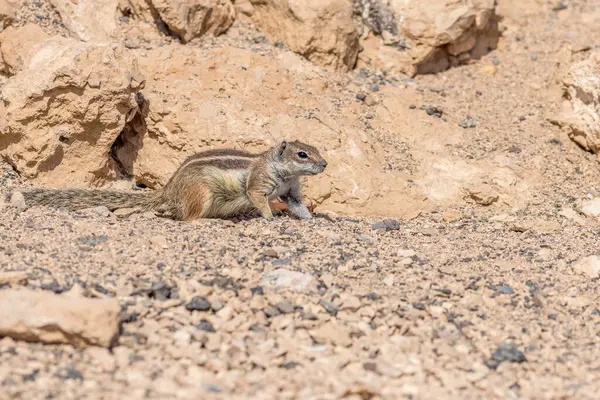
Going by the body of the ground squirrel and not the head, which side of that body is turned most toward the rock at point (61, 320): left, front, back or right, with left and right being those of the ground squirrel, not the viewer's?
right

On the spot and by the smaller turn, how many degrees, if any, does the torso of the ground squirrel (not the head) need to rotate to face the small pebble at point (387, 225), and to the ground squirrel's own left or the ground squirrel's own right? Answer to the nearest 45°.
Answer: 0° — it already faces it

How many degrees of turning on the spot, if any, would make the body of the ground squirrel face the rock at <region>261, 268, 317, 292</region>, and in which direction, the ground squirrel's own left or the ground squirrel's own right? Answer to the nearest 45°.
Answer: approximately 90° to the ground squirrel's own right

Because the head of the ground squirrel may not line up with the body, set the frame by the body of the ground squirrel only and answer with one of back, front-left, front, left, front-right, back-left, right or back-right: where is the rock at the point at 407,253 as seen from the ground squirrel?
front-right

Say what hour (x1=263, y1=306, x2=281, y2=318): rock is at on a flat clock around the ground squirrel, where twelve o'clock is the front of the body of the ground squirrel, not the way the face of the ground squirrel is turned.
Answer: The rock is roughly at 3 o'clock from the ground squirrel.

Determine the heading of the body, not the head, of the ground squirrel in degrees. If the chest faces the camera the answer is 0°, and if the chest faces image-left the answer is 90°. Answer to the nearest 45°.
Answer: approximately 270°

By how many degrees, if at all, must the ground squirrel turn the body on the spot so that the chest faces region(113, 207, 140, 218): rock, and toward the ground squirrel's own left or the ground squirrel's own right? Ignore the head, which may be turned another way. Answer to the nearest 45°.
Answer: approximately 180°

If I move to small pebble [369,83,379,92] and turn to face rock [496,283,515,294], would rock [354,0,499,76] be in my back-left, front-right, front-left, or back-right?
back-left

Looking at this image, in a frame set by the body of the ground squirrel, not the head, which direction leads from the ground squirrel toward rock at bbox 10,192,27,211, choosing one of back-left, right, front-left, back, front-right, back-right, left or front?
back

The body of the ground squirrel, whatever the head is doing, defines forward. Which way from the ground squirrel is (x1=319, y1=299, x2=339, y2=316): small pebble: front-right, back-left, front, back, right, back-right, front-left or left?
right
